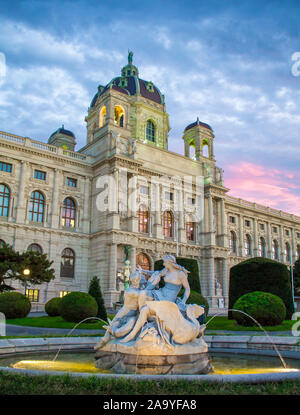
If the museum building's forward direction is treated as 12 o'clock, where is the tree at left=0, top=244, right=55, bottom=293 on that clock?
The tree is roughly at 2 o'clock from the museum building.

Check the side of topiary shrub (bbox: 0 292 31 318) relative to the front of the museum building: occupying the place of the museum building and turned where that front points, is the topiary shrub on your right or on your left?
on your right

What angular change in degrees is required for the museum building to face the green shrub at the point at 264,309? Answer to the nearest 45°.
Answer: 0° — it already faces it

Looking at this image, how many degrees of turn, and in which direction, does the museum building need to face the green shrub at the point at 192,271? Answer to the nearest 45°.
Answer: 0° — it already faces it

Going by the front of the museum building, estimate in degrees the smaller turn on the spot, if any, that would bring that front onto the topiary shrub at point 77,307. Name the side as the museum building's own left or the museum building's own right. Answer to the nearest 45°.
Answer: approximately 45° to the museum building's own right

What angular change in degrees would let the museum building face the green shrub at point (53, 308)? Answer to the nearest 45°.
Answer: approximately 45° to its right

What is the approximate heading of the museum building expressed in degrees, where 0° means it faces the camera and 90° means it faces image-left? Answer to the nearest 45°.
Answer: approximately 315°

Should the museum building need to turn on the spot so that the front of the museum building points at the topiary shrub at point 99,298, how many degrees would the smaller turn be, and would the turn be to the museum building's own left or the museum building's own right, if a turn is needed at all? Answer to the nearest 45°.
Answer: approximately 45° to the museum building's own right
